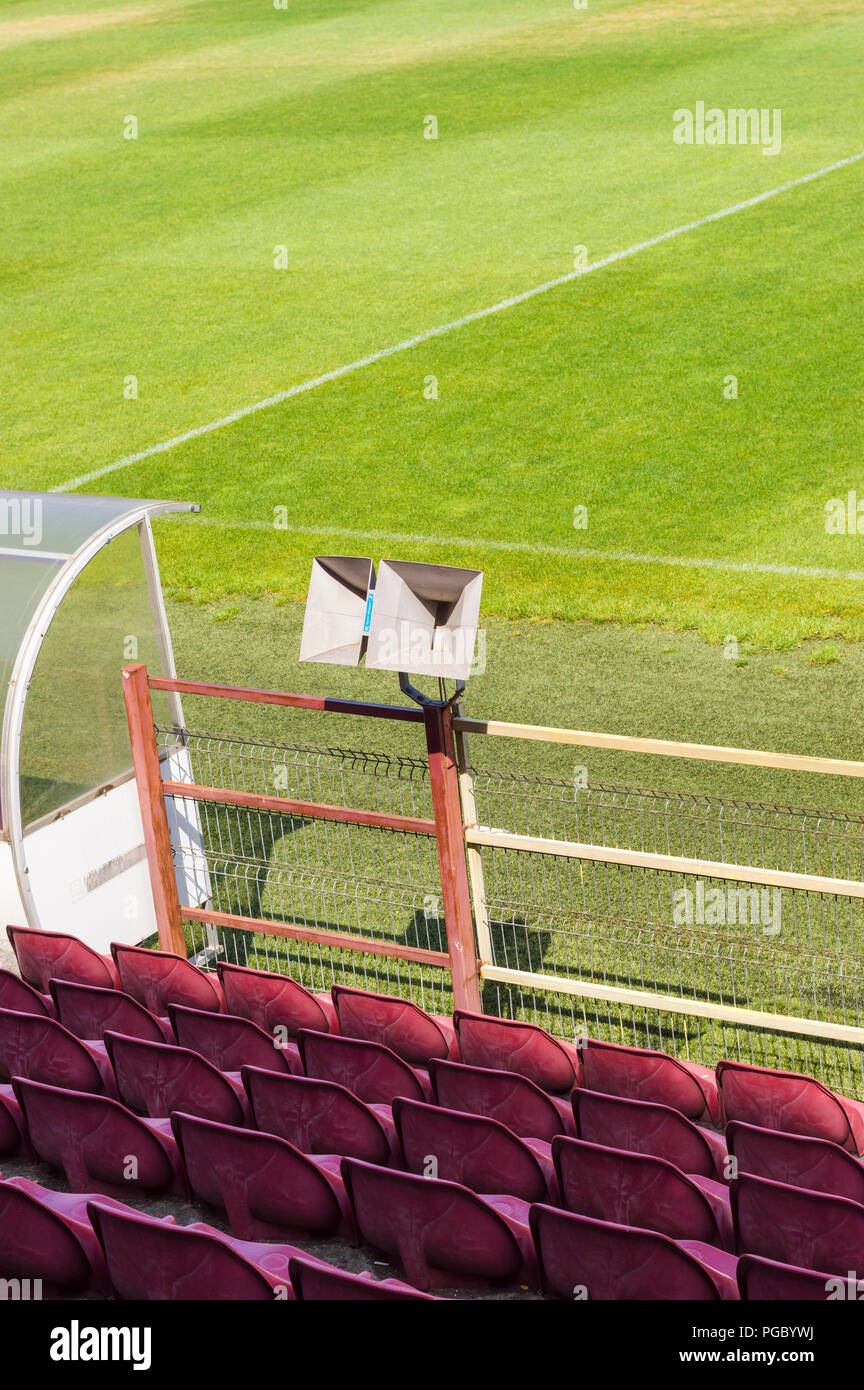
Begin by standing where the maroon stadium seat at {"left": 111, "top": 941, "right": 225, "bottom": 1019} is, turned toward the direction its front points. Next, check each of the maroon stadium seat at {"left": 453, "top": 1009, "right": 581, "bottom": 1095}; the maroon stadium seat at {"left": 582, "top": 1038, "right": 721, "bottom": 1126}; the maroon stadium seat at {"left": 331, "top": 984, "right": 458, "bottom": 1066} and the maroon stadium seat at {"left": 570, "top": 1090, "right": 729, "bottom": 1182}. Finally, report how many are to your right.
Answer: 4

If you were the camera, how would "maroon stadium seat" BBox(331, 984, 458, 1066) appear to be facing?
facing away from the viewer and to the right of the viewer

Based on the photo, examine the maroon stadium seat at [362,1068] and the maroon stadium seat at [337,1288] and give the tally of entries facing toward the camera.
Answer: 0

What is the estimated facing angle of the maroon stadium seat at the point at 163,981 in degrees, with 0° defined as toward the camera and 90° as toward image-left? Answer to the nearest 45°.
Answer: approximately 225°

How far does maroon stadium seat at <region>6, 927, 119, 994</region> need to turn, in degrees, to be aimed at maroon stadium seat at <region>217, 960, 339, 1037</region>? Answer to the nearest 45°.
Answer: approximately 90° to its right

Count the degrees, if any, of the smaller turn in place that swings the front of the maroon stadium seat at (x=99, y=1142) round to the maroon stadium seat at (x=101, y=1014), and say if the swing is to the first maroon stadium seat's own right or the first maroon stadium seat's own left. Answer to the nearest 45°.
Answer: approximately 45° to the first maroon stadium seat's own left

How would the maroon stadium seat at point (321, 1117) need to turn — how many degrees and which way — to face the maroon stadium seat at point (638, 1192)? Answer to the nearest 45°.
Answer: approximately 90° to its right

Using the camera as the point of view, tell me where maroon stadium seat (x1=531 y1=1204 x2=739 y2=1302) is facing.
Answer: facing away from the viewer and to the right of the viewer

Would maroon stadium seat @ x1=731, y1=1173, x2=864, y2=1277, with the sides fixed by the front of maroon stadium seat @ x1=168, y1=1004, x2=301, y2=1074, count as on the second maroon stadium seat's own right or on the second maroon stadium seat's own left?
on the second maroon stadium seat's own right

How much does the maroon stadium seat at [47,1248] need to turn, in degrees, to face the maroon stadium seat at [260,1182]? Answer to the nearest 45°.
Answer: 0° — it already faces it

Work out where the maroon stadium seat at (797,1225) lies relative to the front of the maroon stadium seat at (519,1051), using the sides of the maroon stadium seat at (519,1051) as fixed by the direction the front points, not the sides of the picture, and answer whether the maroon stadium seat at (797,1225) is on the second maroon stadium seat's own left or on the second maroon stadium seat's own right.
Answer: on the second maroon stadium seat's own right
